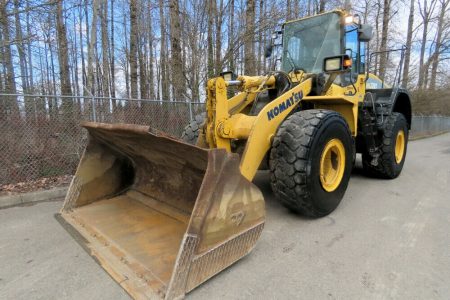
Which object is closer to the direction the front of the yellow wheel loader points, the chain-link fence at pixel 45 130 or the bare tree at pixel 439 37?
the chain-link fence

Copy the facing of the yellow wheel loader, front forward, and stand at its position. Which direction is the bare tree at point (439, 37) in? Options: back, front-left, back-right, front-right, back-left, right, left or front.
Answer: back

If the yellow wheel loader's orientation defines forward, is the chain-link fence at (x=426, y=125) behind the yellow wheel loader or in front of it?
behind

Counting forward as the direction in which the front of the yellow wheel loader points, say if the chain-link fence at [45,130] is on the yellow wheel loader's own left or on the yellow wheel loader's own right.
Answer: on the yellow wheel loader's own right
